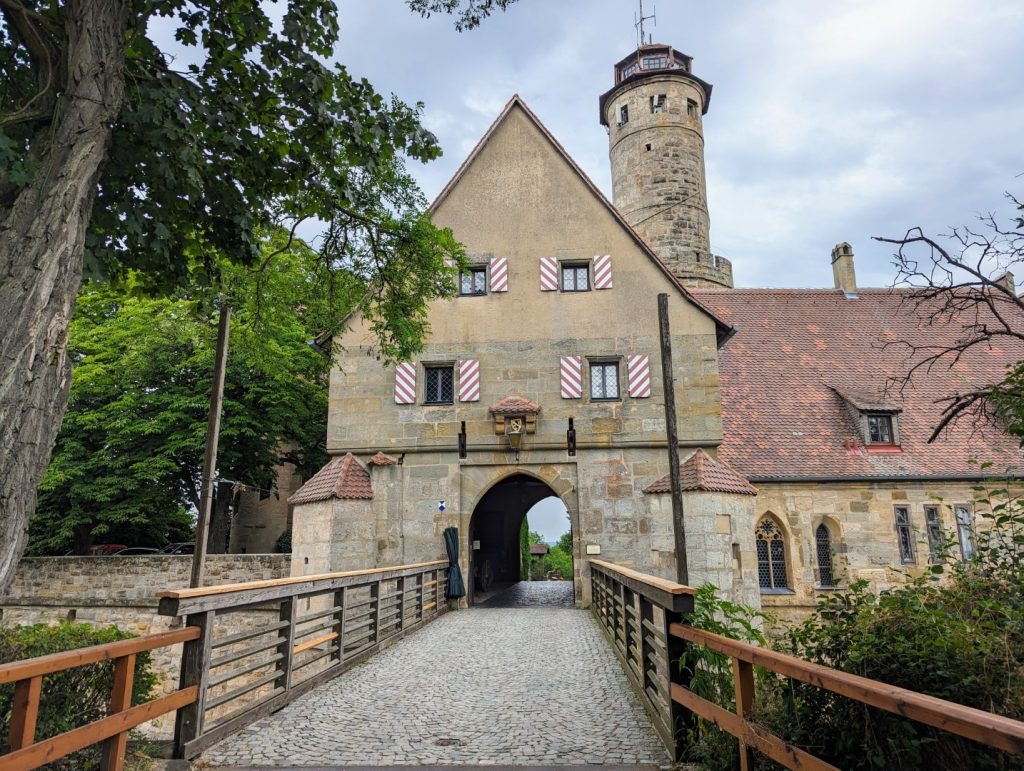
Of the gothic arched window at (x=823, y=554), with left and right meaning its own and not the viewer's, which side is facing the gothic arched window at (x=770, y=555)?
right

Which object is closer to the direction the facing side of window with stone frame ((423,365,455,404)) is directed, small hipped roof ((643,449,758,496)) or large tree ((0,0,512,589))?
the large tree

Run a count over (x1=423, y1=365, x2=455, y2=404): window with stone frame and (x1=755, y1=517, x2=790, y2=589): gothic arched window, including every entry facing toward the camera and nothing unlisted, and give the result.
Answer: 2

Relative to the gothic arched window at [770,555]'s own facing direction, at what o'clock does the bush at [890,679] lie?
The bush is roughly at 12 o'clock from the gothic arched window.

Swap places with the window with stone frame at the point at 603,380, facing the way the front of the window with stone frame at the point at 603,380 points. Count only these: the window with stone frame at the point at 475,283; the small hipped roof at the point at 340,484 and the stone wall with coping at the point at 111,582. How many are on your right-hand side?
3

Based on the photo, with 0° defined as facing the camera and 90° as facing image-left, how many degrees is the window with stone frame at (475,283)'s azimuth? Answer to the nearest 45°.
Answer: approximately 0°

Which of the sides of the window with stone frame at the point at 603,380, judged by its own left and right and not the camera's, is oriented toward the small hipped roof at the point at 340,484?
right

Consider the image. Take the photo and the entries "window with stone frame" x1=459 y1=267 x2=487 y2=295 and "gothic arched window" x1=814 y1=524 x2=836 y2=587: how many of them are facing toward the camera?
2

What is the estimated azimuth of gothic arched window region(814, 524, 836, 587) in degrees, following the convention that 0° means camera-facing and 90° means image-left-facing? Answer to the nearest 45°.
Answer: approximately 0°
